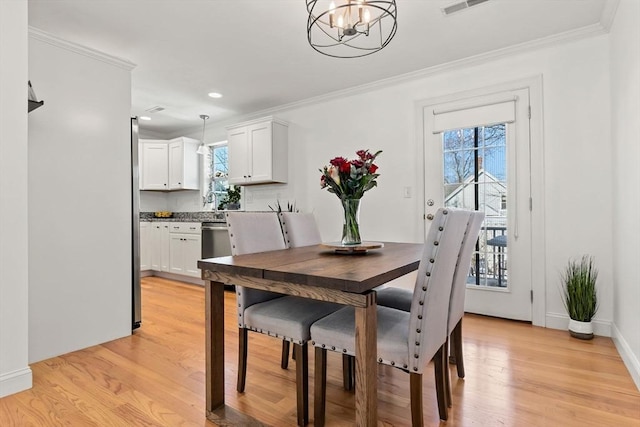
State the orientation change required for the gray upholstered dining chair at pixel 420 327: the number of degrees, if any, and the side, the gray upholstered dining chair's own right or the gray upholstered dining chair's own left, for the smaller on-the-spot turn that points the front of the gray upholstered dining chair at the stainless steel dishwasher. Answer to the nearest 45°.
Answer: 0° — it already faces it

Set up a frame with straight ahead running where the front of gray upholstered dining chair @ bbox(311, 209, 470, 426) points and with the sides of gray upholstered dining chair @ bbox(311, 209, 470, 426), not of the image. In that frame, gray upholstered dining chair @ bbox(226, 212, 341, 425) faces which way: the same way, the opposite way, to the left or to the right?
the opposite way

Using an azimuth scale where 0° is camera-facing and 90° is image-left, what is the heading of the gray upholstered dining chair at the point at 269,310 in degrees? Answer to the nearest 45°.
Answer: approximately 315°

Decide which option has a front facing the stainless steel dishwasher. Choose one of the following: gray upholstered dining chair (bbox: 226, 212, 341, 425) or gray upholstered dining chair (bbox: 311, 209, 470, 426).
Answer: gray upholstered dining chair (bbox: 311, 209, 470, 426)

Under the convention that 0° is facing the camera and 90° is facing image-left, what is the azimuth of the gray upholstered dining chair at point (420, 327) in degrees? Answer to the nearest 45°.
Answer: approximately 135°

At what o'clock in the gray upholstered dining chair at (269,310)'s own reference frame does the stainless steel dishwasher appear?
The stainless steel dishwasher is roughly at 7 o'clock from the gray upholstered dining chair.

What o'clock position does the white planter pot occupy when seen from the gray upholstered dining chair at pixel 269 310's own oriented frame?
The white planter pot is roughly at 10 o'clock from the gray upholstered dining chair.

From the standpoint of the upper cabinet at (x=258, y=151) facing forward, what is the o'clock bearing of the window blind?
The window blind is roughly at 9 o'clock from the upper cabinet.

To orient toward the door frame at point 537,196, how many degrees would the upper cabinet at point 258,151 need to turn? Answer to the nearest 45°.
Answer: approximately 90° to its left

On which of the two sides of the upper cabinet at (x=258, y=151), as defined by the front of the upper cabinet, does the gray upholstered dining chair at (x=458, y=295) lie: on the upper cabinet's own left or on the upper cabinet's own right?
on the upper cabinet's own left
